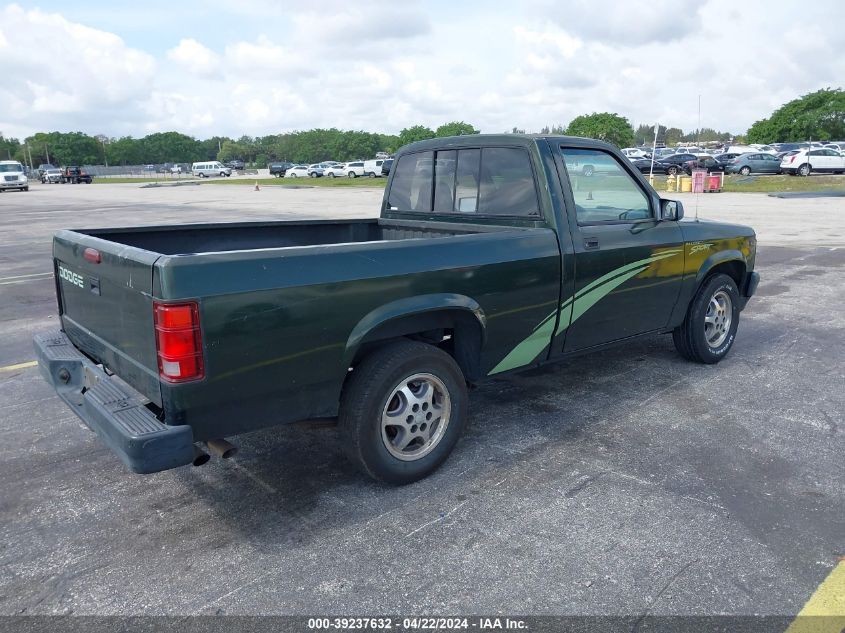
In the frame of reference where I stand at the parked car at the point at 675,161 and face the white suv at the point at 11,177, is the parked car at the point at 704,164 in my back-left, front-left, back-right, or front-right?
back-left

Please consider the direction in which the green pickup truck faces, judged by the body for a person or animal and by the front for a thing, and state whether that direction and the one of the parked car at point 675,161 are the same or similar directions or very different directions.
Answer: very different directions

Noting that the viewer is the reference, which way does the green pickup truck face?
facing away from the viewer and to the right of the viewer

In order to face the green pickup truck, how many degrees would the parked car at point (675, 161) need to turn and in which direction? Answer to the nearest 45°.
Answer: approximately 45° to its left

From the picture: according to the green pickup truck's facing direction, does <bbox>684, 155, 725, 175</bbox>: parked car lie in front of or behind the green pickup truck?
in front

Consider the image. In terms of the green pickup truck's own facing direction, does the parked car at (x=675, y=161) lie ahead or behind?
ahead

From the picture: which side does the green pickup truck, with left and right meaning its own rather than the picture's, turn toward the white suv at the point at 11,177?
left

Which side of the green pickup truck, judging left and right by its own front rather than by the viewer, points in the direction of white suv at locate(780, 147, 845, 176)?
front

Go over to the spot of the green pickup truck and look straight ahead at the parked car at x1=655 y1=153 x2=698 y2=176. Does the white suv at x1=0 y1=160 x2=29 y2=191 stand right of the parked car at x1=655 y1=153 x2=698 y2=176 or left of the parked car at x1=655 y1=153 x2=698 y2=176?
left
